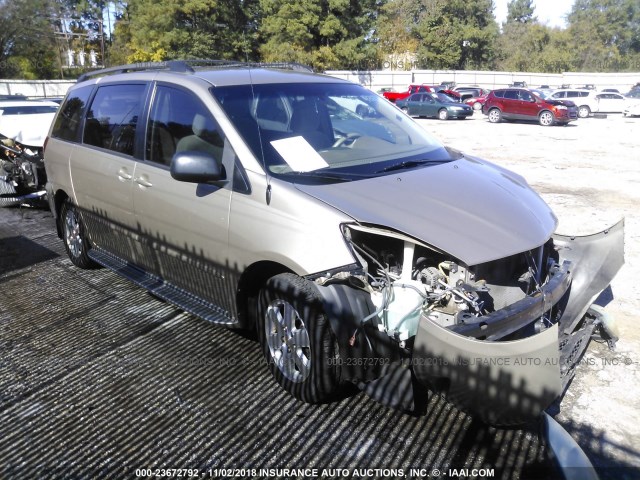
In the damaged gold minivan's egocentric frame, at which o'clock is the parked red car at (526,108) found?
The parked red car is roughly at 8 o'clock from the damaged gold minivan.

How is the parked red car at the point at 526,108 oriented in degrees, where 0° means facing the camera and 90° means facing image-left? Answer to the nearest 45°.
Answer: approximately 315°

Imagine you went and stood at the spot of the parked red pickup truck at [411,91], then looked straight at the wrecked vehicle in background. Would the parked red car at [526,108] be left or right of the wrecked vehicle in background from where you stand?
left

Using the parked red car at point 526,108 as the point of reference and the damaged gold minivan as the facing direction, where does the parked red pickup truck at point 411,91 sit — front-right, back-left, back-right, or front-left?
back-right

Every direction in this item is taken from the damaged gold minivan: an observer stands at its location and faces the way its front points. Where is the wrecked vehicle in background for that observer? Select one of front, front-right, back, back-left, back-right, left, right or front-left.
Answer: back

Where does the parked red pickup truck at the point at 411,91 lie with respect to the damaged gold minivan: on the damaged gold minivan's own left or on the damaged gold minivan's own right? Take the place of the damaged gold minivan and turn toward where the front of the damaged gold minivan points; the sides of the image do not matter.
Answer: on the damaged gold minivan's own left

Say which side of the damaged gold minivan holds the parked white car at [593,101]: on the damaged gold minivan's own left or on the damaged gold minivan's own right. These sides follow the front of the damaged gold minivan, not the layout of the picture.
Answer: on the damaged gold minivan's own left

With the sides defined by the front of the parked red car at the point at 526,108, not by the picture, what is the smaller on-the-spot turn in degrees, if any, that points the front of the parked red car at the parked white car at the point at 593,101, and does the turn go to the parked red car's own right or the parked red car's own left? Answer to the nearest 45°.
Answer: approximately 90° to the parked red car's own left
